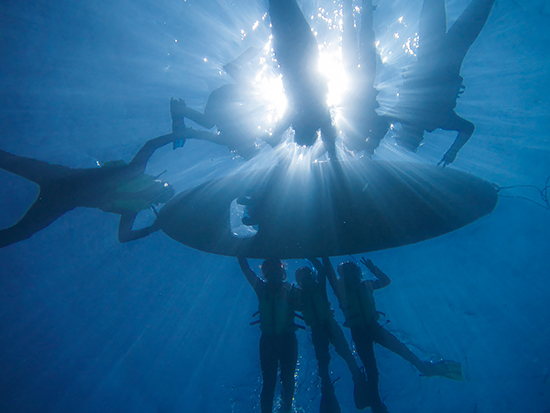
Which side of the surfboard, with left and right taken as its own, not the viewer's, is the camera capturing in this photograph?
left

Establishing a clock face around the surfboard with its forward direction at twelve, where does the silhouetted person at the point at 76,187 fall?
The silhouetted person is roughly at 12 o'clock from the surfboard.

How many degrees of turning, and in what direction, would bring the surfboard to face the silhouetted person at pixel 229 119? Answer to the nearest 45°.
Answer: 0° — it already faces them
